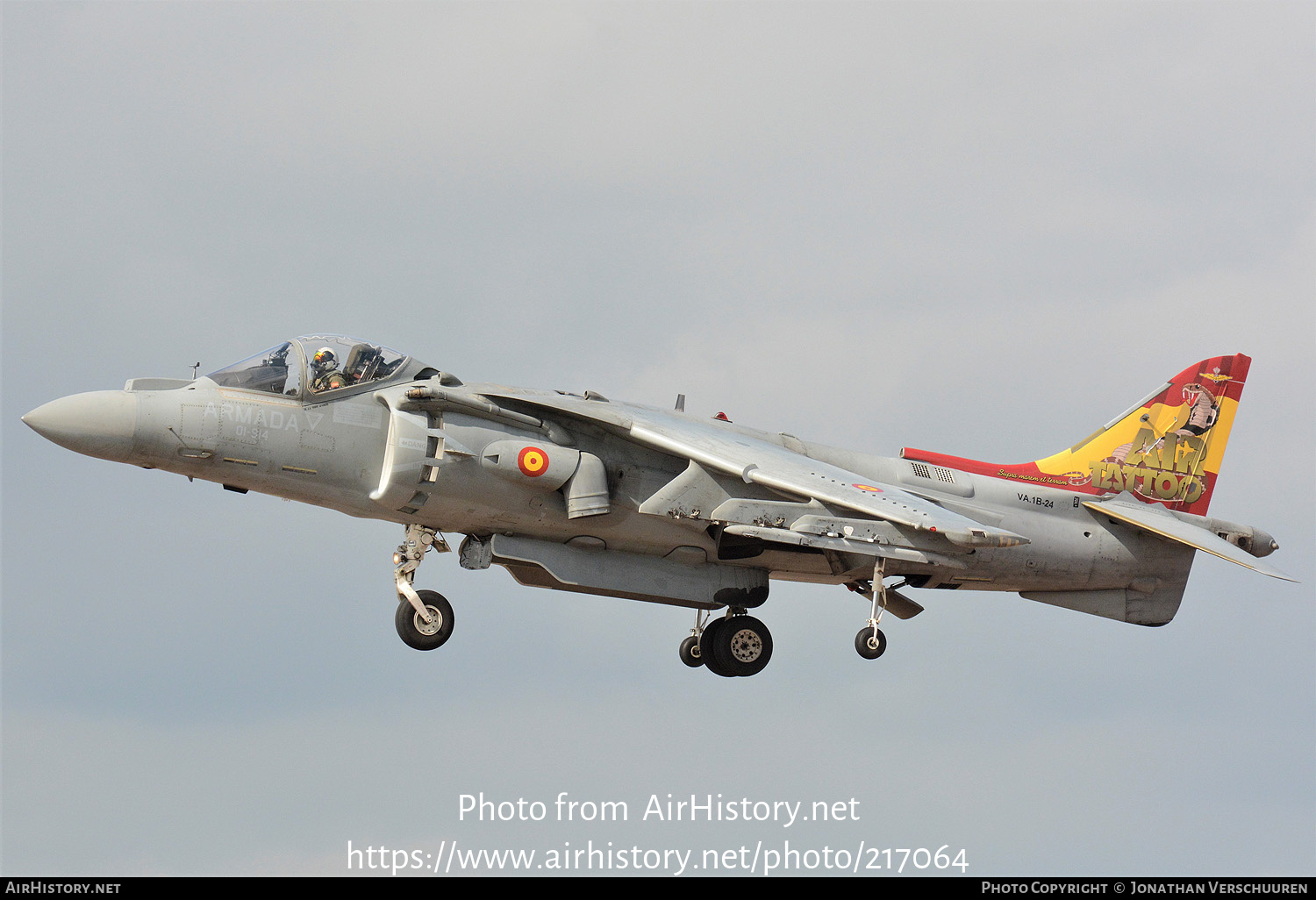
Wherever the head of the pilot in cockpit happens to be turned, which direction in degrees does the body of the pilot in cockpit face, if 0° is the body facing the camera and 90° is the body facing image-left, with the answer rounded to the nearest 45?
approximately 90°
